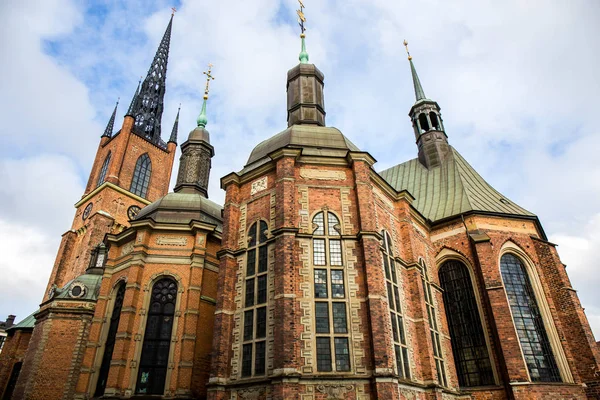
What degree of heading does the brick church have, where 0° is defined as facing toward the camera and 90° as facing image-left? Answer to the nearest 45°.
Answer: approximately 135°
